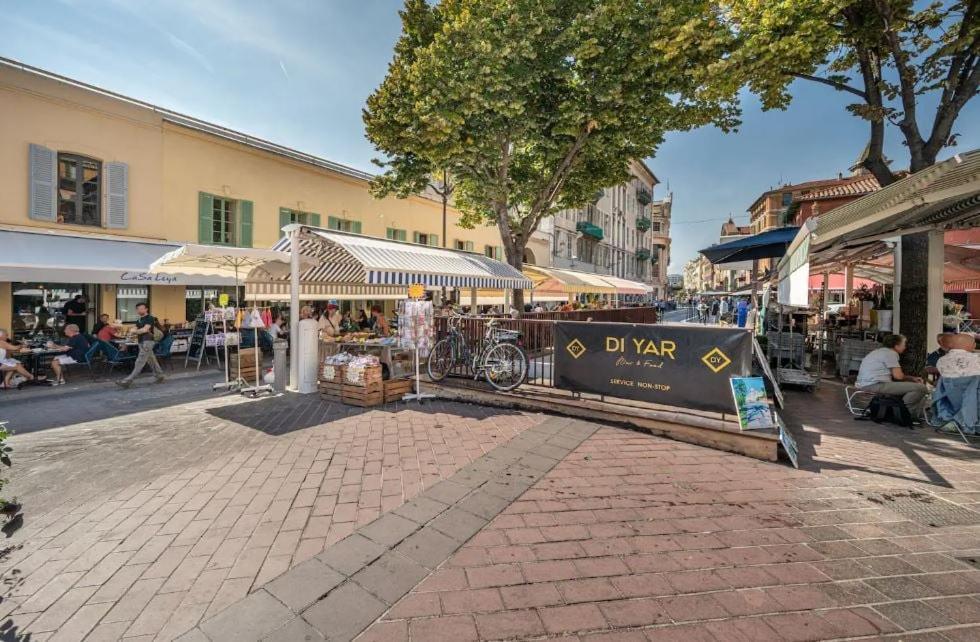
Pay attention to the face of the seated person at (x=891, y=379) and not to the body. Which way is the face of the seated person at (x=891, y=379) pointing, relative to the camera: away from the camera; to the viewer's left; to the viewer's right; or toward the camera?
to the viewer's right

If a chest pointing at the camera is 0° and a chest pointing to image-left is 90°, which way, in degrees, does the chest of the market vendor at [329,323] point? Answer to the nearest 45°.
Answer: approximately 0°

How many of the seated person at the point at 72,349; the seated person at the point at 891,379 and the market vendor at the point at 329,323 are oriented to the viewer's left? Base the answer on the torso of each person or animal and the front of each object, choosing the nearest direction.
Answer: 1

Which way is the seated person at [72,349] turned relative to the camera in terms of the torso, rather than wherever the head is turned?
to the viewer's left

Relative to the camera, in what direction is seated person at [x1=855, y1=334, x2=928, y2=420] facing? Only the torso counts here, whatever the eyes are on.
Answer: to the viewer's right

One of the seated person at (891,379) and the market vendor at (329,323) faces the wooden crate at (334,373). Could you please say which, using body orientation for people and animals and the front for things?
the market vendor

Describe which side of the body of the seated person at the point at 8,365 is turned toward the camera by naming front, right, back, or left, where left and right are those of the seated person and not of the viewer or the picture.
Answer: right

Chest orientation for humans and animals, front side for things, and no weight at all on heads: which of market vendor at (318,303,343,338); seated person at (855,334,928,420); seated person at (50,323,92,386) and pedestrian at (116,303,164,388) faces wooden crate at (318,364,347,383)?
the market vendor

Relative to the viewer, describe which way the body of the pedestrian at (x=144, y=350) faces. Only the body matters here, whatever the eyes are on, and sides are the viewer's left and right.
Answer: facing to the left of the viewer

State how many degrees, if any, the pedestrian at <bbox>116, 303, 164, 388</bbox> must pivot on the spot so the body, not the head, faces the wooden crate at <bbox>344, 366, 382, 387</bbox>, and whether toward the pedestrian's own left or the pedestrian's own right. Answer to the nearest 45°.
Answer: approximately 135° to the pedestrian's own left

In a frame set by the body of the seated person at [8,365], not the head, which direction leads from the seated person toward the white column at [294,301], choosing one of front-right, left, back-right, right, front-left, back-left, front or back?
front-right

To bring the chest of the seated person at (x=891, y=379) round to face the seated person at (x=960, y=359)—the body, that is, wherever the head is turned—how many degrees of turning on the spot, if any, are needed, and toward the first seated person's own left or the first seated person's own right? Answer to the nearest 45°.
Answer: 0° — they already face them

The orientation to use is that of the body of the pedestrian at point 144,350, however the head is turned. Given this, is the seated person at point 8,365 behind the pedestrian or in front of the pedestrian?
in front
